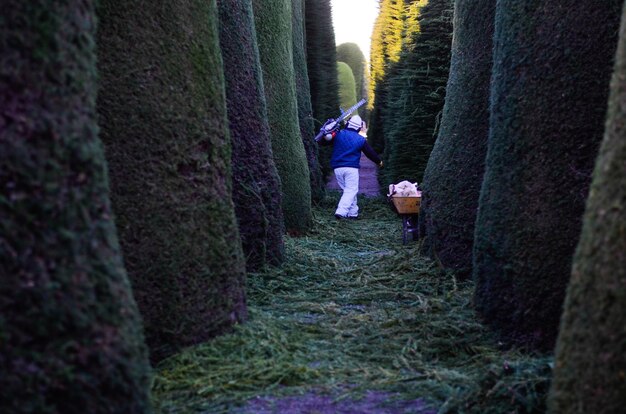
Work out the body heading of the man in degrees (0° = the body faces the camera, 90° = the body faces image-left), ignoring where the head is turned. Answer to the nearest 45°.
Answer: approximately 180°

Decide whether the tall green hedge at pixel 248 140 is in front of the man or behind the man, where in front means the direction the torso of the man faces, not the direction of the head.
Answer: behind

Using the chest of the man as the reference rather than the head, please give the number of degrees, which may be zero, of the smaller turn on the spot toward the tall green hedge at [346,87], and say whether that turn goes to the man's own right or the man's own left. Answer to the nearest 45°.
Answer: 0° — they already face it

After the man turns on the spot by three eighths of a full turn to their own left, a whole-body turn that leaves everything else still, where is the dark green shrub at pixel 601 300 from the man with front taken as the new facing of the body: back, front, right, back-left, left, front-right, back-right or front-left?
front-left

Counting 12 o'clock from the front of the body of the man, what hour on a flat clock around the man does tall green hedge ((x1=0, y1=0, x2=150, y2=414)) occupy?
The tall green hedge is roughly at 6 o'clock from the man.

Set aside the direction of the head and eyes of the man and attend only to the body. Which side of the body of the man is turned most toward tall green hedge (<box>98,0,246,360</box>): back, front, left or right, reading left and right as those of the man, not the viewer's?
back

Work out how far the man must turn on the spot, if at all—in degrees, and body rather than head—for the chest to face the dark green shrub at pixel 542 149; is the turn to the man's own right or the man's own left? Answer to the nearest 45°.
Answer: approximately 180°
